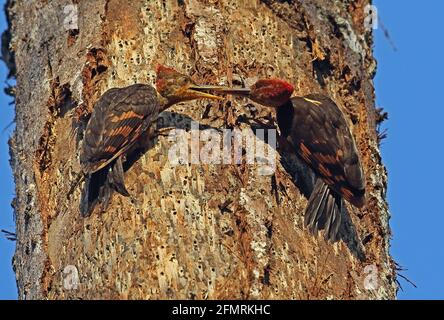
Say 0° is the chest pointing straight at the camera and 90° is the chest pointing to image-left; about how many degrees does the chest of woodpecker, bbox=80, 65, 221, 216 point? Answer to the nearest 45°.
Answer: approximately 270°

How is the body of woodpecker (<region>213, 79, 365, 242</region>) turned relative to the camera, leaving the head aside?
to the viewer's left
